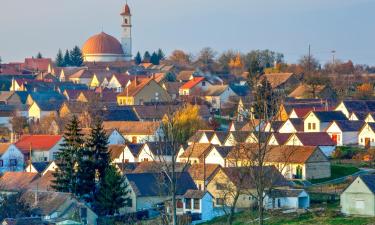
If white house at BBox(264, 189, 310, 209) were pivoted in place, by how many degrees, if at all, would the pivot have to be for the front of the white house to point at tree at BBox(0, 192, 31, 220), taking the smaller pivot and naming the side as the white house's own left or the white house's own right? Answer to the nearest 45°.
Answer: approximately 90° to the white house's own right

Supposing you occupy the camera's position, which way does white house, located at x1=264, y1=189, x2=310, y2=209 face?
facing the viewer

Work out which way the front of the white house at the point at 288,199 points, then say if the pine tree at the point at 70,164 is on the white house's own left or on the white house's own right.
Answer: on the white house's own right

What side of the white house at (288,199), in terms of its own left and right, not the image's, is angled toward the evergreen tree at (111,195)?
right
